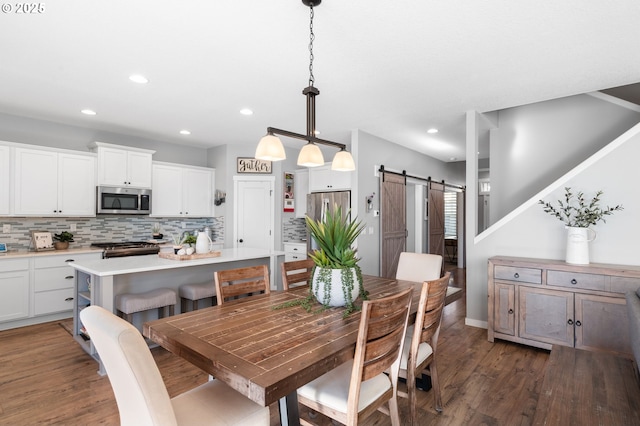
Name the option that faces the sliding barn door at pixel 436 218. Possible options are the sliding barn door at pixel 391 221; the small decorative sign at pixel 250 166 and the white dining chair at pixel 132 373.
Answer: the white dining chair

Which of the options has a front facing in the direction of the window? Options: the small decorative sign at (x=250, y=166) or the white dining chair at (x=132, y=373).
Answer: the white dining chair

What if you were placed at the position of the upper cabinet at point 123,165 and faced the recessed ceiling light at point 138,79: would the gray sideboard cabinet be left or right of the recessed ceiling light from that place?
left

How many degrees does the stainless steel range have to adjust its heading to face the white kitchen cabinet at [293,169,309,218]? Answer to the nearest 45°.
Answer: approximately 45° to its left

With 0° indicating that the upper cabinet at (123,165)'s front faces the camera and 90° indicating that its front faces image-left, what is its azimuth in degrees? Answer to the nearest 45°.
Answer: approximately 315°

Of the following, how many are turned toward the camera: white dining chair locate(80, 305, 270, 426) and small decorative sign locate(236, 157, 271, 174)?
1

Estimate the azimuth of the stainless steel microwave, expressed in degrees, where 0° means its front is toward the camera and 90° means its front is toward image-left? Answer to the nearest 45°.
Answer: approximately 315°
